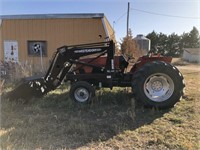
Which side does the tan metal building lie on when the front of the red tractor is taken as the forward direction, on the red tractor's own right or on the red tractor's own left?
on the red tractor's own right

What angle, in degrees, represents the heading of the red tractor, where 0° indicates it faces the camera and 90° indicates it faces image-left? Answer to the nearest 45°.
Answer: approximately 90°
